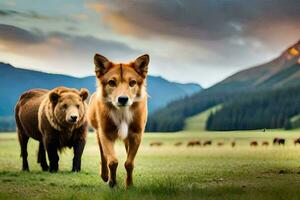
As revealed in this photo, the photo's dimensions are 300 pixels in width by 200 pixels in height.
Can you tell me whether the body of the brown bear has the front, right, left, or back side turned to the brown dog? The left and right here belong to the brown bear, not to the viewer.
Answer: front

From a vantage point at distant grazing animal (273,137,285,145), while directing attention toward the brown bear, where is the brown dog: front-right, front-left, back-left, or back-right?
front-left

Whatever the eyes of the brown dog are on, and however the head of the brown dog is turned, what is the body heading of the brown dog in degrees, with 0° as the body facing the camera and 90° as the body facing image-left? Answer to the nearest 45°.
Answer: approximately 0°

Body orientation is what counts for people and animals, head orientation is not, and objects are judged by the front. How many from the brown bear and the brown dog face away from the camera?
0

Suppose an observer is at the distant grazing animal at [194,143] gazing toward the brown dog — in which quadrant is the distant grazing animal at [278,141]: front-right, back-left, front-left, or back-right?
back-left

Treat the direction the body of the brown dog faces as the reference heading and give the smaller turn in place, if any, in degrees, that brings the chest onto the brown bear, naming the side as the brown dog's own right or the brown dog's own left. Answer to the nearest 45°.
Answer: approximately 135° to the brown dog's own right

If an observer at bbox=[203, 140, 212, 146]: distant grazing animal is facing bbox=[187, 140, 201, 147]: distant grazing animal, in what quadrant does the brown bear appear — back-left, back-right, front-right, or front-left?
front-left

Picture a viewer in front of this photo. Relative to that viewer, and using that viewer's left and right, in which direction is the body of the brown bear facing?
facing the viewer and to the right of the viewer

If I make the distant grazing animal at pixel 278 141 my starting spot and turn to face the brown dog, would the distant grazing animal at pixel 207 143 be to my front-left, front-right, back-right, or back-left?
front-right
